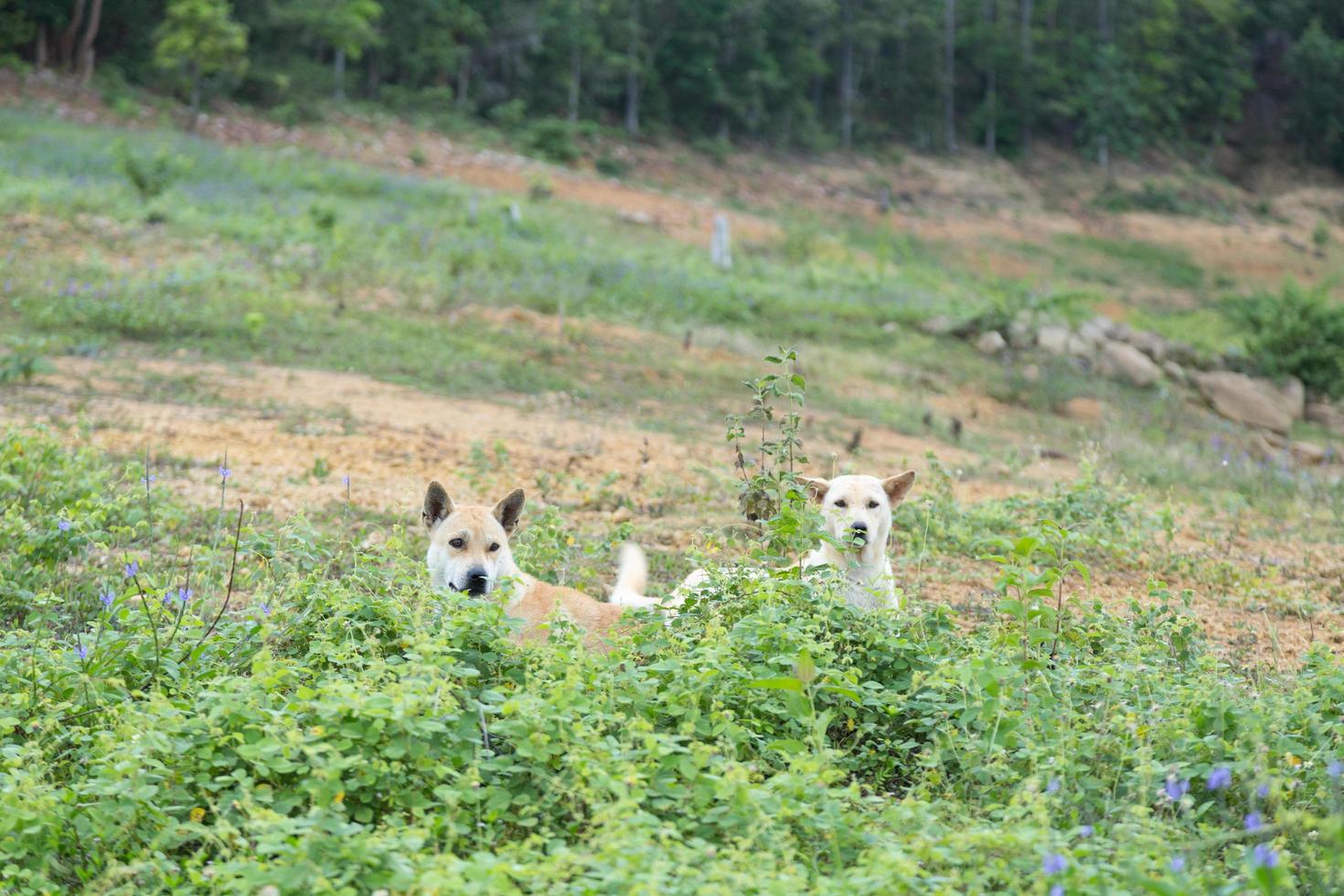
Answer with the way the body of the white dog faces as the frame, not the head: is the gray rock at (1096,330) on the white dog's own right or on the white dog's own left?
on the white dog's own left

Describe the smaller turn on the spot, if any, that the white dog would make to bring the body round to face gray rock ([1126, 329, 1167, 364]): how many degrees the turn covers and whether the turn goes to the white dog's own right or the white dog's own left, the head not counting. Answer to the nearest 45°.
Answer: approximately 135° to the white dog's own left

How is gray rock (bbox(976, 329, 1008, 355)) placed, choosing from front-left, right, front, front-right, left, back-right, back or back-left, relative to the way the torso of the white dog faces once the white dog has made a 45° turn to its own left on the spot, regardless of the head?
left

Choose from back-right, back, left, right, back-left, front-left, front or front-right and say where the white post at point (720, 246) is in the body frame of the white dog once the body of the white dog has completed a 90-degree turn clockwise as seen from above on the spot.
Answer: back-right

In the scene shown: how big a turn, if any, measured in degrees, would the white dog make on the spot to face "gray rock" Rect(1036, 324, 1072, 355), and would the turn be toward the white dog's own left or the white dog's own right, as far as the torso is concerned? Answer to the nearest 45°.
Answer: approximately 135° to the white dog's own left

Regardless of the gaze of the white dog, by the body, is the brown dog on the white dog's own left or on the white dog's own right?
on the white dog's own right

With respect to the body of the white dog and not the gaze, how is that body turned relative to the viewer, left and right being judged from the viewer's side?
facing the viewer and to the right of the viewer

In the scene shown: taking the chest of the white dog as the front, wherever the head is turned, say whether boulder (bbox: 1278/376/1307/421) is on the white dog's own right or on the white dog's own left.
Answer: on the white dog's own left

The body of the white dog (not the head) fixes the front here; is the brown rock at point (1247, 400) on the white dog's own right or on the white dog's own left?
on the white dog's own left
